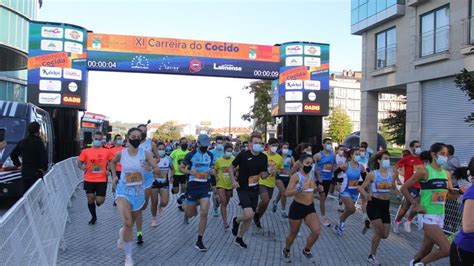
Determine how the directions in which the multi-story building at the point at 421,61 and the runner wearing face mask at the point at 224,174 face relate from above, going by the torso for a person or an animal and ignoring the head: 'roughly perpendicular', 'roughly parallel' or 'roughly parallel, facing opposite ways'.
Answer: roughly perpendicular

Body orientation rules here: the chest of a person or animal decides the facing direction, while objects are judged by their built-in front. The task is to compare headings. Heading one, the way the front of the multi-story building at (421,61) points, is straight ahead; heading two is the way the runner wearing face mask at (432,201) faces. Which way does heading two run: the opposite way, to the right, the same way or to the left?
to the left

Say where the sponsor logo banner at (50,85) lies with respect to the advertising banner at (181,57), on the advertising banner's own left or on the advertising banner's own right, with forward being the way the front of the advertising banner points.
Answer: on the advertising banner's own right

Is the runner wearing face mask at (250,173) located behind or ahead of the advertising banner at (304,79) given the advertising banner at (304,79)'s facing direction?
ahead

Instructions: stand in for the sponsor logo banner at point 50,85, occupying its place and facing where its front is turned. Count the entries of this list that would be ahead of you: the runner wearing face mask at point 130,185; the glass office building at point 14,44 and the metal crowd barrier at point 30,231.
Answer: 2

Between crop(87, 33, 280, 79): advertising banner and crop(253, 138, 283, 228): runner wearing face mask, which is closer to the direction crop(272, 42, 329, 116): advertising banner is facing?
the runner wearing face mask

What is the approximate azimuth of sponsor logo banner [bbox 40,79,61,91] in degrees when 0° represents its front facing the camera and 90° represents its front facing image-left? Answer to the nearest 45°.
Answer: approximately 0°

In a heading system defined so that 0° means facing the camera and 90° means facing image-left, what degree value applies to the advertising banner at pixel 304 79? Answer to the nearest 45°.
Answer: approximately 0°

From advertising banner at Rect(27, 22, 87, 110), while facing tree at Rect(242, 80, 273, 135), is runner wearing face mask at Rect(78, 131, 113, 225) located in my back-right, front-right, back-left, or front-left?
back-right

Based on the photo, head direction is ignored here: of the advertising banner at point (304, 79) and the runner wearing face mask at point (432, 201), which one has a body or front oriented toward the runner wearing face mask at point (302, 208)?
the advertising banner

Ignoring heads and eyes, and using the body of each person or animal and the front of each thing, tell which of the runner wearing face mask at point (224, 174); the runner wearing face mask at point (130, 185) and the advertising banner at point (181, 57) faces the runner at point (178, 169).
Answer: the advertising banner

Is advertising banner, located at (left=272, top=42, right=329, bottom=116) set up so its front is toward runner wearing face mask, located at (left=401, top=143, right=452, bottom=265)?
yes
